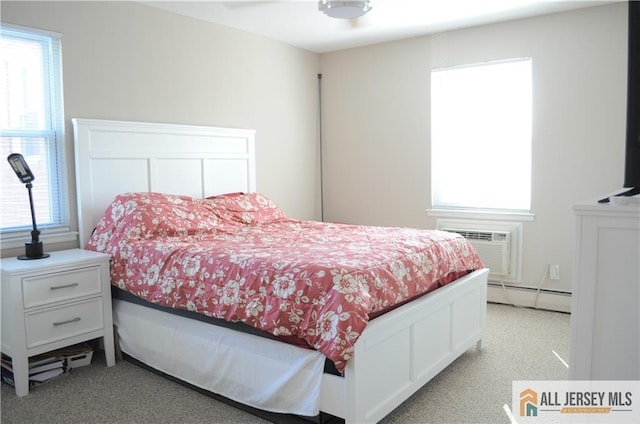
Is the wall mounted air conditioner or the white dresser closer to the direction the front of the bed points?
the white dresser

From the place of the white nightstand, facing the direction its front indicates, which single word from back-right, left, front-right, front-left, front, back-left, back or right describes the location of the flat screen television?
front

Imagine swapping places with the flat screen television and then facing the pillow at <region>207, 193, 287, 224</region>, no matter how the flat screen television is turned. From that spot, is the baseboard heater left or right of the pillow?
right

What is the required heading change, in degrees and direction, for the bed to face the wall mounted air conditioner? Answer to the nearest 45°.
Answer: approximately 90° to its left

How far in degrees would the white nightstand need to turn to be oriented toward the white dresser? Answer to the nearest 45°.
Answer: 0° — it already faces it

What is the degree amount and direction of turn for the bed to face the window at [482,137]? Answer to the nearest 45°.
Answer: approximately 90° to its left

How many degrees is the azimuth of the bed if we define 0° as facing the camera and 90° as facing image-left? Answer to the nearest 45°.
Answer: approximately 315°

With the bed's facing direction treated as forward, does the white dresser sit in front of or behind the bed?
in front

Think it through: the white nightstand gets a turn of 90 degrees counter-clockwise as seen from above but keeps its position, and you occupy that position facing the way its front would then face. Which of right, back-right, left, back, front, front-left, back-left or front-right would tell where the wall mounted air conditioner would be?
front-right
